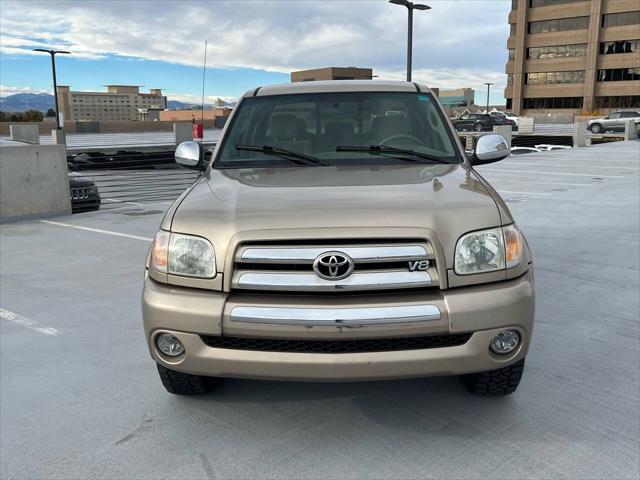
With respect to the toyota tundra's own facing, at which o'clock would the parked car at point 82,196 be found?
The parked car is roughly at 5 o'clock from the toyota tundra.

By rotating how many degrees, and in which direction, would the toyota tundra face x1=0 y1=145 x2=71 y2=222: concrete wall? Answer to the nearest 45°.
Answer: approximately 135° to its right

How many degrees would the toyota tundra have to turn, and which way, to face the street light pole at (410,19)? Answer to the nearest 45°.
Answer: approximately 180°

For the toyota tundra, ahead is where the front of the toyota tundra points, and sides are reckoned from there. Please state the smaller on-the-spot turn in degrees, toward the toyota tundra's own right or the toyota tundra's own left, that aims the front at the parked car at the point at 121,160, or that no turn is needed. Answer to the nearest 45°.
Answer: approximately 180°

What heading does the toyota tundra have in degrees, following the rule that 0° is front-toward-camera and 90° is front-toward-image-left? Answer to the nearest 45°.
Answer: approximately 0°

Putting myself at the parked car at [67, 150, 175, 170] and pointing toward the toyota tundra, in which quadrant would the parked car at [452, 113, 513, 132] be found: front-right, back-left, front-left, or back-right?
back-left

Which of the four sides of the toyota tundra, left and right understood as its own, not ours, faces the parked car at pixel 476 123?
back
